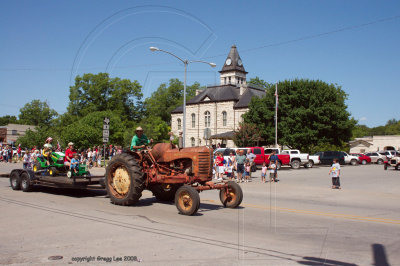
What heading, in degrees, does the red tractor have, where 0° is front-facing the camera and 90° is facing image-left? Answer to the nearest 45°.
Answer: approximately 315°

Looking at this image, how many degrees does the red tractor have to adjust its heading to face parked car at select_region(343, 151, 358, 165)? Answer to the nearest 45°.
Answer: approximately 90° to its left

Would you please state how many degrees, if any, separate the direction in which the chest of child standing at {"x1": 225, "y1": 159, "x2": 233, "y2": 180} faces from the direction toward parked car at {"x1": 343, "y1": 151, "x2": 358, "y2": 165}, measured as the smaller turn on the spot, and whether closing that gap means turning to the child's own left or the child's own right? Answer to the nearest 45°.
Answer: approximately 180°

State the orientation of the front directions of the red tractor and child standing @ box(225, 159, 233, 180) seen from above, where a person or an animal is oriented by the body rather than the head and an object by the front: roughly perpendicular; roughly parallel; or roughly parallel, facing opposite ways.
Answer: roughly perpendicular

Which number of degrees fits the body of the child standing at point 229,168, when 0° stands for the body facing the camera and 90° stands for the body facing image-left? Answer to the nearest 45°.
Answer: approximately 45°

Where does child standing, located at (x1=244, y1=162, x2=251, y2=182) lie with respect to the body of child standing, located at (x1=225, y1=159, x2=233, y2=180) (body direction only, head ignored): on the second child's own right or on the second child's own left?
on the second child's own left

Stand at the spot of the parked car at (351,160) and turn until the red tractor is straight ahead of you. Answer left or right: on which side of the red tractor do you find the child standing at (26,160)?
right

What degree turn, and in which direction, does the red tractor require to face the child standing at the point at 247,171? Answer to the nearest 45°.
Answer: approximately 135° to its left
